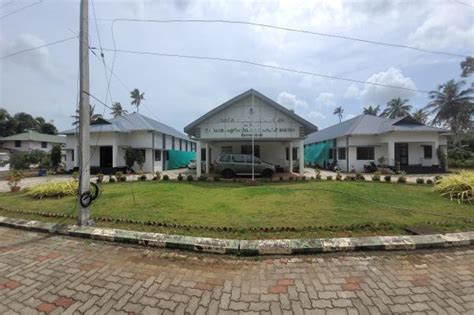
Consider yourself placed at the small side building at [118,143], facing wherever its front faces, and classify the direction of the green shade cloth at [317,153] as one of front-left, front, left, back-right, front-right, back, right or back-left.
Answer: left

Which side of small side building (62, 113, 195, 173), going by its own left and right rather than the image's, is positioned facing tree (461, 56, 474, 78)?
left

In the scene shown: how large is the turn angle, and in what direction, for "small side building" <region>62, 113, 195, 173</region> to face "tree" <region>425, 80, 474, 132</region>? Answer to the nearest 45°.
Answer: approximately 90° to its left

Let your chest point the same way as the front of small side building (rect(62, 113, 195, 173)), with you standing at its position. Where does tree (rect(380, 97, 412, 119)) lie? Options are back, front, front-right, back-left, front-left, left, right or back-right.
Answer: left

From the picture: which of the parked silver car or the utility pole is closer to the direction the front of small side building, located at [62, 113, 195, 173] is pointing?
the utility pole

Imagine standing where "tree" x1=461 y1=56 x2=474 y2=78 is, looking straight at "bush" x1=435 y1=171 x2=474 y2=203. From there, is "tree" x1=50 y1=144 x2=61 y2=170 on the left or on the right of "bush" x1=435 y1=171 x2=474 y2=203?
right

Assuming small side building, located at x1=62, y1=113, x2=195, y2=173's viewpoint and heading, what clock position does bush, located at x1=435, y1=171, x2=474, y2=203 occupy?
The bush is roughly at 11 o'clock from the small side building.

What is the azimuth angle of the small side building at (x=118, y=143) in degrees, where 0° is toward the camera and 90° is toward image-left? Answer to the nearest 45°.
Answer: approximately 0°

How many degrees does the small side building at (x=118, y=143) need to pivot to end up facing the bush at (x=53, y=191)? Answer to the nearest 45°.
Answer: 0° — it already faces it
